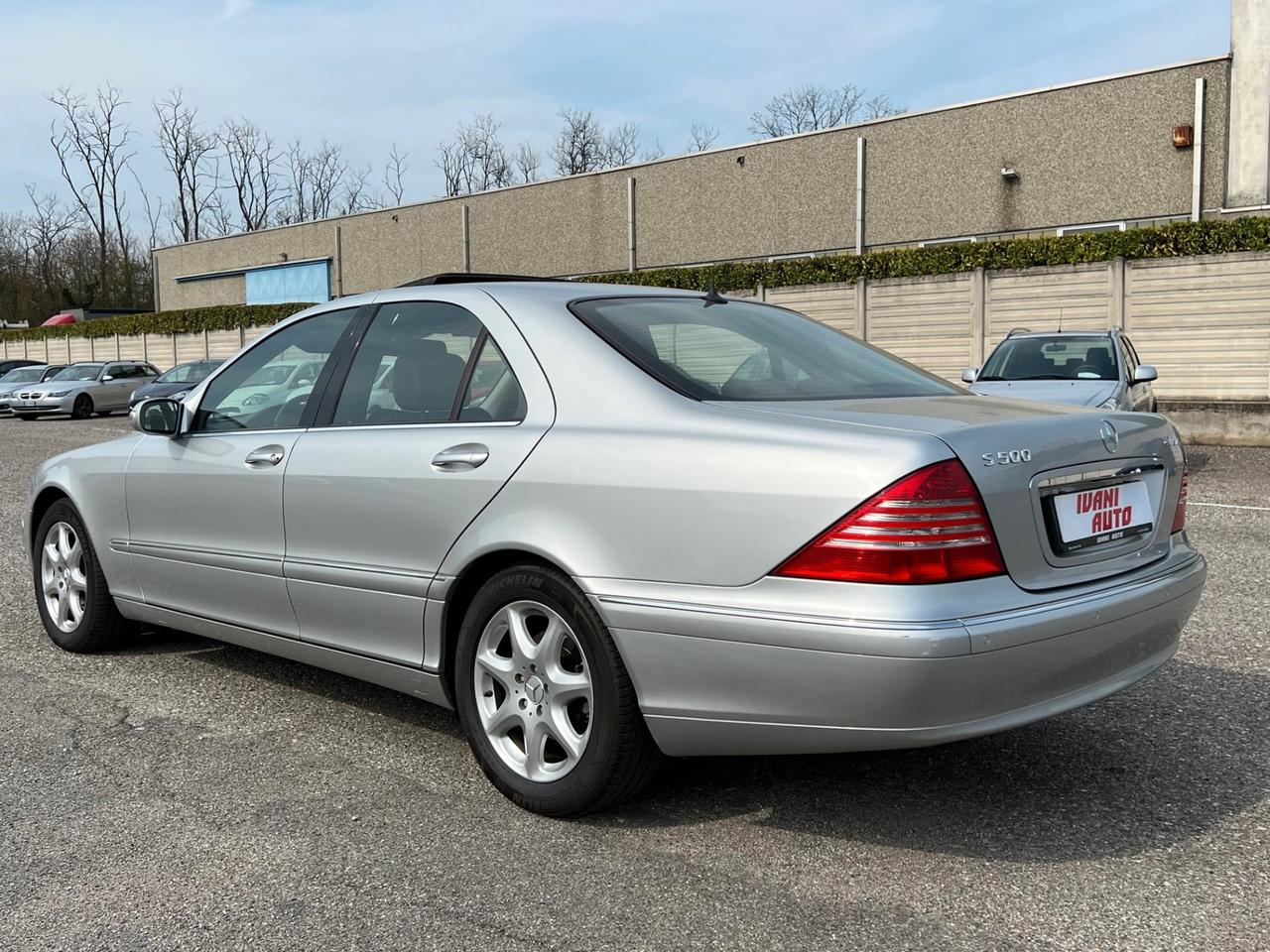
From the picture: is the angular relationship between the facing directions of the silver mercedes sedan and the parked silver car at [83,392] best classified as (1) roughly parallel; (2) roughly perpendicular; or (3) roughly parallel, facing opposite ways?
roughly perpendicular

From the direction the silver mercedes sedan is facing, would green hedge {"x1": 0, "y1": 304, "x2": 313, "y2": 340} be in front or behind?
in front

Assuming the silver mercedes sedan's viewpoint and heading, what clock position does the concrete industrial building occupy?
The concrete industrial building is roughly at 2 o'clock from the silver mercedes sedan.

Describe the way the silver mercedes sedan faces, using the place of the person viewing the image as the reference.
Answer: facing away from the viewer and to the left of the viewer

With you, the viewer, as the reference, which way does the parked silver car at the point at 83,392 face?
facing the viewer and to the left of the viewer

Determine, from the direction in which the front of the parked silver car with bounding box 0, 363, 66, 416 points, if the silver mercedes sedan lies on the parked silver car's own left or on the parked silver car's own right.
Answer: on the parked silver car's own left

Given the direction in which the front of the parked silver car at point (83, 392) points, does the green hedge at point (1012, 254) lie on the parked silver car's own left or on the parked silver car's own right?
on the parked silver car's own left

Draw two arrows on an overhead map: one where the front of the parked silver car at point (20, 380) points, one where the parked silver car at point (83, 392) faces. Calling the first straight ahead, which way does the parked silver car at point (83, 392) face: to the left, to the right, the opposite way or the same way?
the same way

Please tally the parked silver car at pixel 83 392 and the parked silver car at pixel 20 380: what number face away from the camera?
0

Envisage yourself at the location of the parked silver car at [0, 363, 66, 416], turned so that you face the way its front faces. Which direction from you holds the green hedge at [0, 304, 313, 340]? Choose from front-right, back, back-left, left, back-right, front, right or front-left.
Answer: back

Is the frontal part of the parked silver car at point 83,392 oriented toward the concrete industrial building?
no

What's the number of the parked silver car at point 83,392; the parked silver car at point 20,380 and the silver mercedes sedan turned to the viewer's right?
0

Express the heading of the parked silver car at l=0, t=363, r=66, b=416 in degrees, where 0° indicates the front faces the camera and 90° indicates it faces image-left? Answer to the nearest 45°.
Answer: approximately 45°

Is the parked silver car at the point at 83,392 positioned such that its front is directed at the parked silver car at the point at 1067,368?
no
